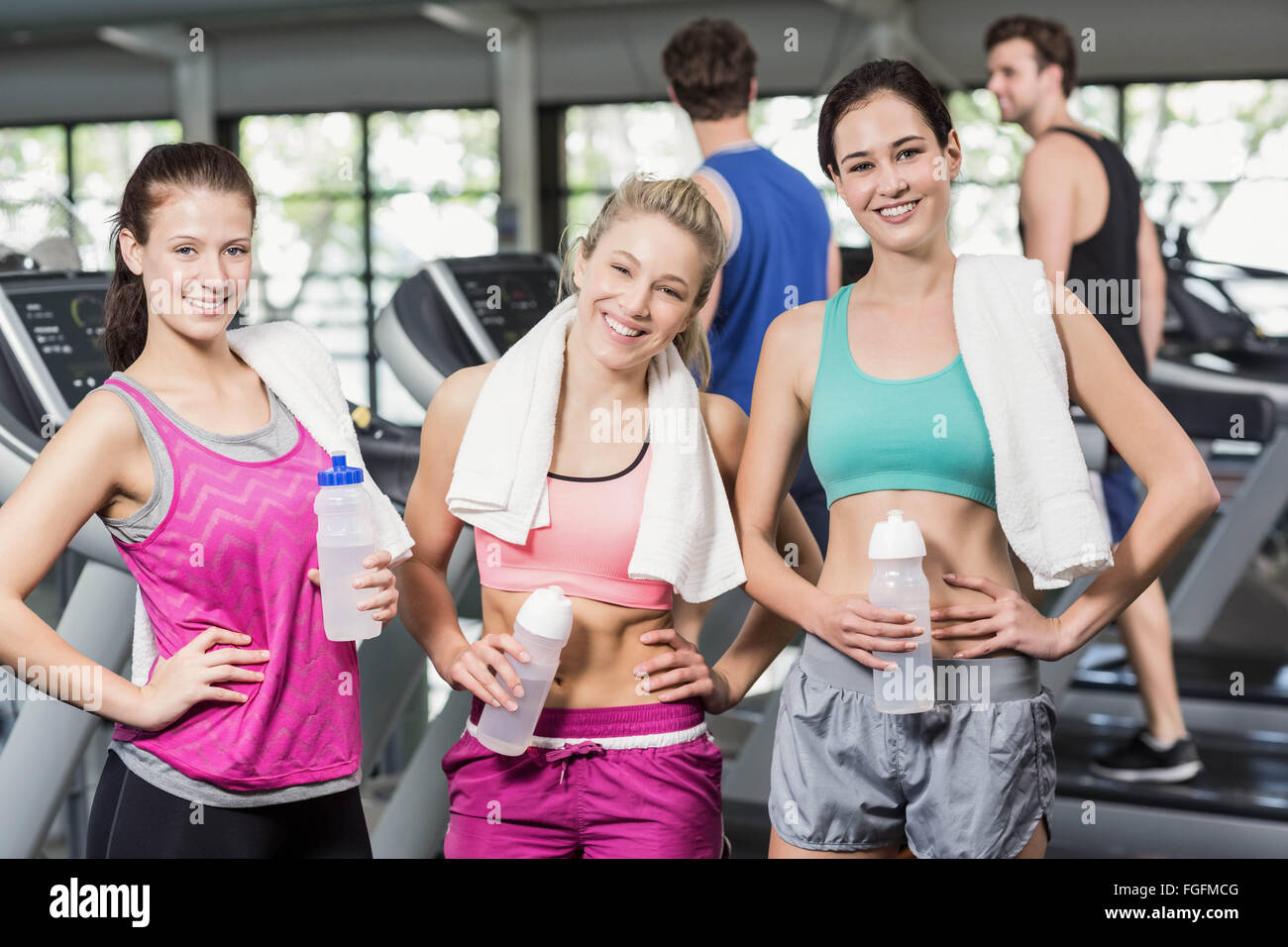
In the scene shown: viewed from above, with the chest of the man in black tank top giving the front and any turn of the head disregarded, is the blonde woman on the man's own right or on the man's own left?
on the man's own left

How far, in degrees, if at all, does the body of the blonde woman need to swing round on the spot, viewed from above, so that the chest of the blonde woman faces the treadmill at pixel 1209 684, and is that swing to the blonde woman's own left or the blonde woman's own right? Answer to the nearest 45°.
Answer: approximately 135° to the blonde woman's own left

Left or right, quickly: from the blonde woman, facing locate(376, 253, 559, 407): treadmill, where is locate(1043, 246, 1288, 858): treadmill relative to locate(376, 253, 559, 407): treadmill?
right

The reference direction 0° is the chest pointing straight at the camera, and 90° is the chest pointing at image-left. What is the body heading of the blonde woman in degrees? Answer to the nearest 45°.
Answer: approximately 0°

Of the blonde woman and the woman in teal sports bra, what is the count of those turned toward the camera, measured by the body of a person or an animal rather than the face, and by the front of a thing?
2

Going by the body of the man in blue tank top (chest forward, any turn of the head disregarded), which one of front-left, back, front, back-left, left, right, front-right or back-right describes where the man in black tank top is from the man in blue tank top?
right

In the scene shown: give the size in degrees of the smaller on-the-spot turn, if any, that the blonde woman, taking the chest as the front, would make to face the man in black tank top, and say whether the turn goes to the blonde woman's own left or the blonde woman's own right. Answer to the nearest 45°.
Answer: approximately 135° to the blonde woman's own left

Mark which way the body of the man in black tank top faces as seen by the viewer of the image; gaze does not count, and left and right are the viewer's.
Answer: facing away from the viewer and to the left of the viewer

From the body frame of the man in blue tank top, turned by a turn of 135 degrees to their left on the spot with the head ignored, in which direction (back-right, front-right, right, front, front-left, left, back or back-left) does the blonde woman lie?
front

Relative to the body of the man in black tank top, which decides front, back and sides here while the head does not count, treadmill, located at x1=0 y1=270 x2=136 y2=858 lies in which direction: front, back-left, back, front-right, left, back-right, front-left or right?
left

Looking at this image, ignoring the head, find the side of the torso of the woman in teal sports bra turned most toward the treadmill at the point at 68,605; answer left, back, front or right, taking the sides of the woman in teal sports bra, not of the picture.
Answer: right

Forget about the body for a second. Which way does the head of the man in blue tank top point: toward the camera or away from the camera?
away from the camera

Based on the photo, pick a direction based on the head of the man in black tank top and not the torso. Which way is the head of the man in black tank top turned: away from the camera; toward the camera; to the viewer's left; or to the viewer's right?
to the viewer's left

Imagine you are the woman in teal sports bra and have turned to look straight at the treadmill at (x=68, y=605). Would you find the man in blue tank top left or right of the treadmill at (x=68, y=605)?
right
